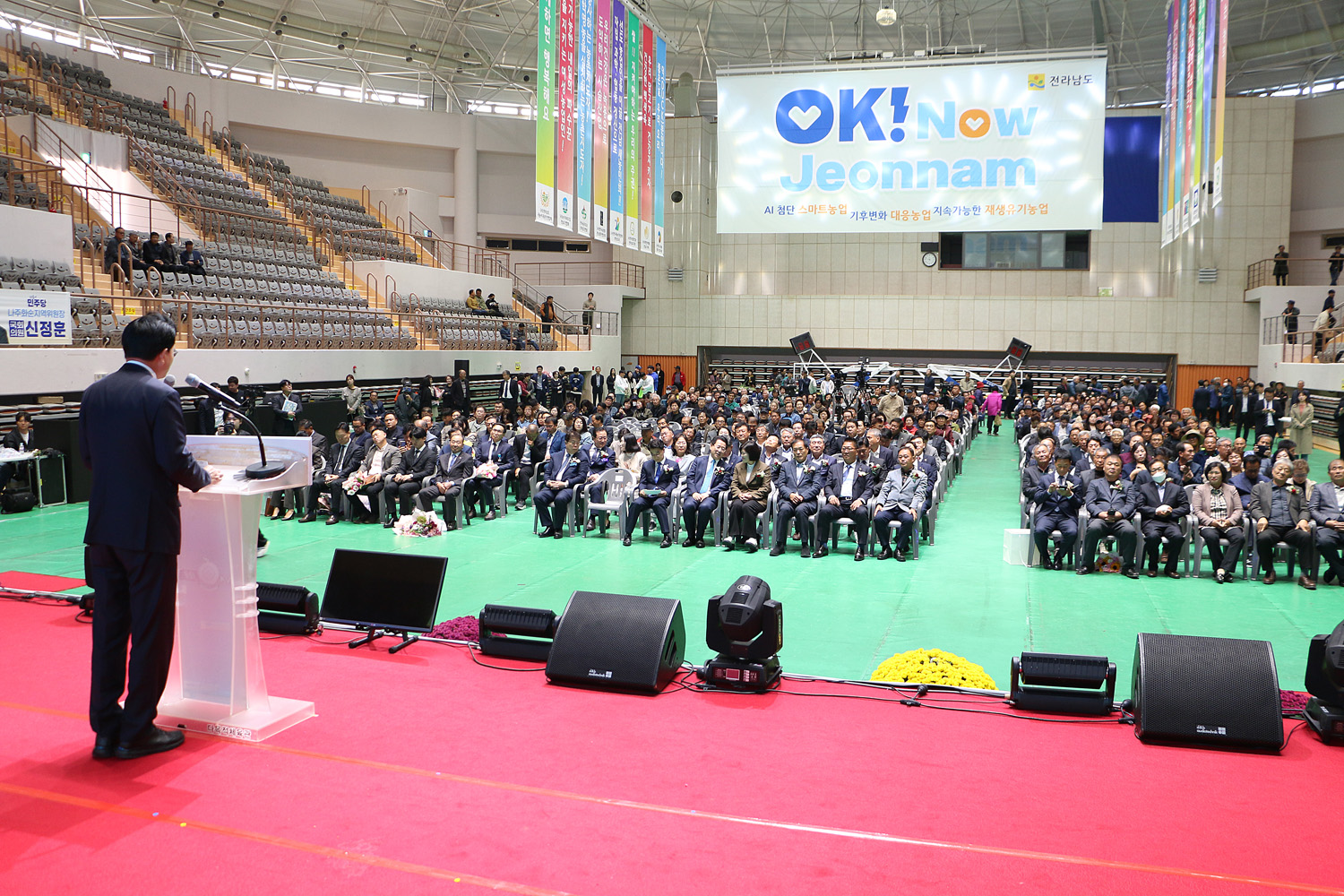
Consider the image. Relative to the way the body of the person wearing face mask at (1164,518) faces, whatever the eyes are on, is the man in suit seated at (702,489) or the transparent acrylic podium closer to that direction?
the transparent acrylic podium

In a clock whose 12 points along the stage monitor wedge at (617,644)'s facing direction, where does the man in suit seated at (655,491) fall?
The man in suit seated is roughly at 6 o'clock from the stage monitor wedge.

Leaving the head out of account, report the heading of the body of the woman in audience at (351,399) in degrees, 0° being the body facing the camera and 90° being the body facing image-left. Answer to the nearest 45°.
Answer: approximately 0°

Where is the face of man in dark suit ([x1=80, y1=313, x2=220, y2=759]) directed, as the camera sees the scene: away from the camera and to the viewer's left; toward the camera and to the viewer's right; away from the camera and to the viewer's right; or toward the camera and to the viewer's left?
away from the camera and to the viewer's right

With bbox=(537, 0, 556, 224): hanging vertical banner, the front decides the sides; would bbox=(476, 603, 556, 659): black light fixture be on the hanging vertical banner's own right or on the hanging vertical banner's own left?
on the hanging vertical banner's own right

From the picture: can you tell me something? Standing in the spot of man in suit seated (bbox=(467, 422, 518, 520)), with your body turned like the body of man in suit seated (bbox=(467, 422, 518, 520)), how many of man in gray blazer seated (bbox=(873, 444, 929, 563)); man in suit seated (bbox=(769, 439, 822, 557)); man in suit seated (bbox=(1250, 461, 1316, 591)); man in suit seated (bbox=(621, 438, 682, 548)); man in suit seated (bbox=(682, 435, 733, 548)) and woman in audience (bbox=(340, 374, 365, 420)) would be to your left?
5

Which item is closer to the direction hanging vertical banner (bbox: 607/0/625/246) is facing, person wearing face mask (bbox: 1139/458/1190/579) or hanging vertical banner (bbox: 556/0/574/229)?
the person wearing face mask

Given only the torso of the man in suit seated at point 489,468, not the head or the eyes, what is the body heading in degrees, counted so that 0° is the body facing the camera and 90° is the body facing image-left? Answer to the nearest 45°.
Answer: approximately 45°

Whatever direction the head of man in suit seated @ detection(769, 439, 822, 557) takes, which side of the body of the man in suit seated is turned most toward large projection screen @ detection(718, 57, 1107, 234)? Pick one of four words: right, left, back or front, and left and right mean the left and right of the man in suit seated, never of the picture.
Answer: back

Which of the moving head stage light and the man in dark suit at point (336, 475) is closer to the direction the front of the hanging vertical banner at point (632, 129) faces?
the moving head stage light

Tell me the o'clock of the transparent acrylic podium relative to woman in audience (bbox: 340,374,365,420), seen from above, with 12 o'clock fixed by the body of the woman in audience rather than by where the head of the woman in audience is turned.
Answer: The transparent acrylic podium is roughly at 12 o'clock from the woman in audience.
